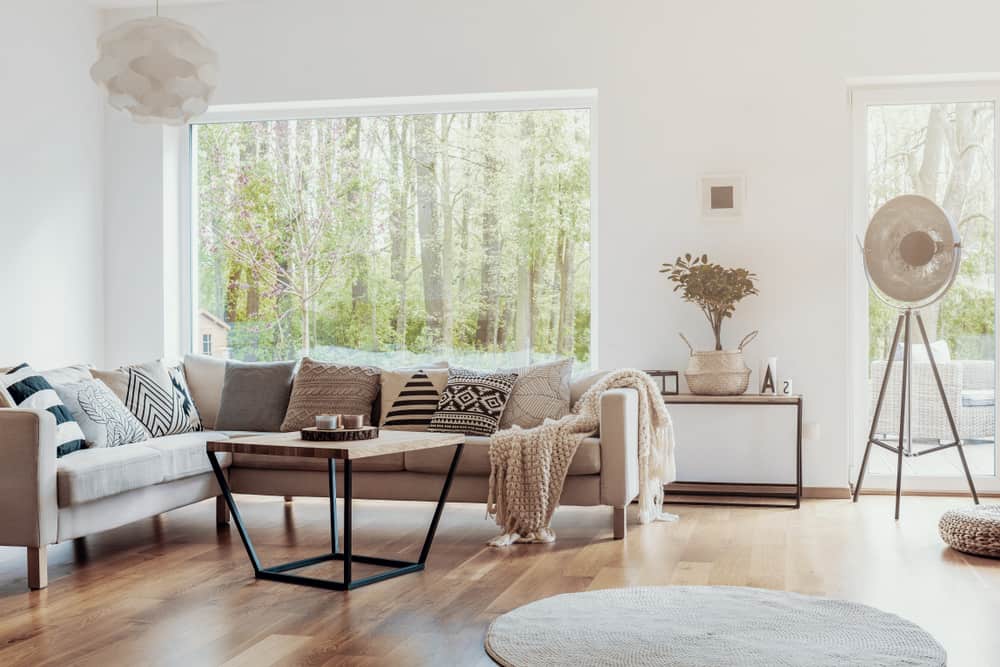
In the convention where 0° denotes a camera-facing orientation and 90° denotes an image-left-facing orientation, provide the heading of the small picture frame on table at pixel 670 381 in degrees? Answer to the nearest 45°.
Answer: approximately 0°

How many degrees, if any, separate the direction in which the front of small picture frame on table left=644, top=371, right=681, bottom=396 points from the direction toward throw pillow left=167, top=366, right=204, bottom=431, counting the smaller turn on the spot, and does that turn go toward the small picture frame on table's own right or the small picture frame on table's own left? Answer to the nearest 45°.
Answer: approximately 90° to the small picture frame on table's own right

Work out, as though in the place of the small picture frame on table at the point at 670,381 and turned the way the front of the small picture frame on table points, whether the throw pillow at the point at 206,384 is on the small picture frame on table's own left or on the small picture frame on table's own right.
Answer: on the small picture frame on table's own right

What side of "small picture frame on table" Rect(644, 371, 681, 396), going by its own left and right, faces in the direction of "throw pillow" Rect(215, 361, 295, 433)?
right

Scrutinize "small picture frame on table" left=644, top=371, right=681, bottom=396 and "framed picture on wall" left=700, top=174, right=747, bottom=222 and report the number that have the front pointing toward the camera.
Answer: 2

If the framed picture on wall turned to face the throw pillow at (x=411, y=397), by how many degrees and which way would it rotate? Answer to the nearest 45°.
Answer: approximately 45° to its right

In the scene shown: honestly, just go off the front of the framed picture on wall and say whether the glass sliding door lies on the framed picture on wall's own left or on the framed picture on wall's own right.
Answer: on the framed picture on wall's own left

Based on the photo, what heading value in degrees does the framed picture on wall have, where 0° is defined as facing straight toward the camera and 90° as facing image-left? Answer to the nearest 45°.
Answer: approximately 0°
